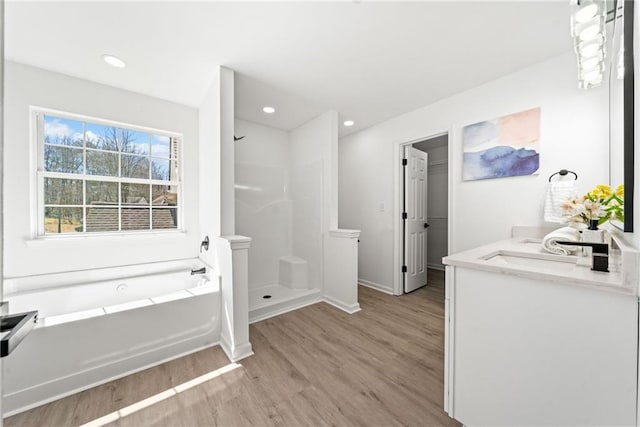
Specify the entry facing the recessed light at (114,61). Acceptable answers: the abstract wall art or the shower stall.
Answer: the abstract wall art

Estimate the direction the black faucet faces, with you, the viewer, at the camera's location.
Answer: facing to the left of the viewer

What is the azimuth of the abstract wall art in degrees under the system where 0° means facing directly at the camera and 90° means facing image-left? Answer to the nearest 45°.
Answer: approximately 45°

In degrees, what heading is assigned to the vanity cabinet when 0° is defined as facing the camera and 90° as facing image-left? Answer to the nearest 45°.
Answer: approximately 90°

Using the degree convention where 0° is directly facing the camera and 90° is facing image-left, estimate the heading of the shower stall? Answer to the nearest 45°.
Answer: approximately 315°

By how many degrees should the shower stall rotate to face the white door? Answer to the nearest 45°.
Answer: approximately 45° to its left

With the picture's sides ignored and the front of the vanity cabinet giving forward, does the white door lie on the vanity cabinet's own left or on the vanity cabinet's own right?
on the vanity cabinet's own right
